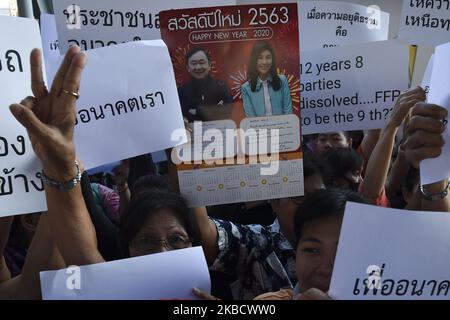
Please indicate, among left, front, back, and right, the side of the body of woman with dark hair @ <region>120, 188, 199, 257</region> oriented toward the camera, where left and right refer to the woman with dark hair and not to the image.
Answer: front
